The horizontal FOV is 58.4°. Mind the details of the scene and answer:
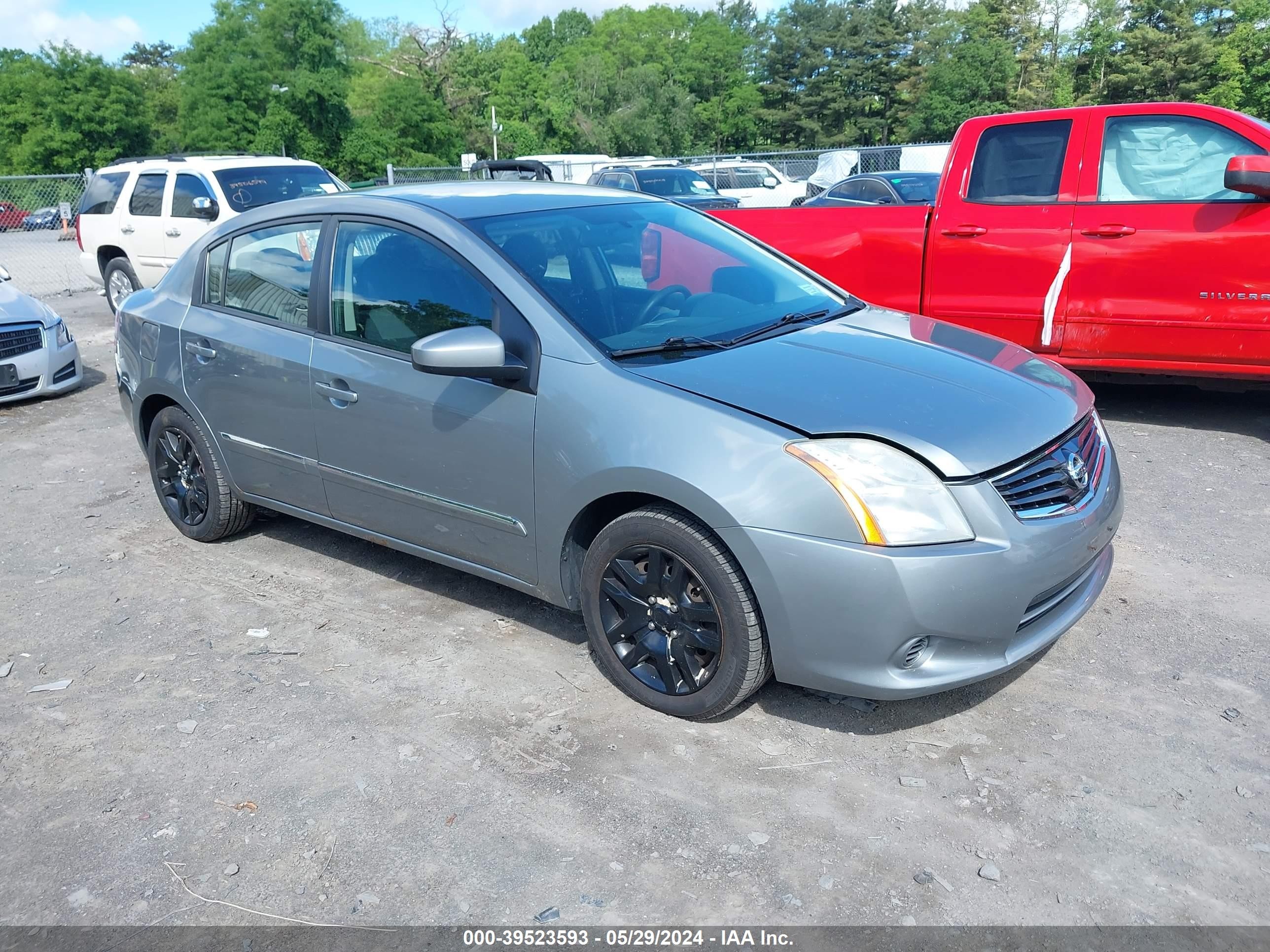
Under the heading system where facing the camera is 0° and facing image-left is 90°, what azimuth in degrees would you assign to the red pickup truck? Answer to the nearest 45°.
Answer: approximately 270°

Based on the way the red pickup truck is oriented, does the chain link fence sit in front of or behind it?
behind

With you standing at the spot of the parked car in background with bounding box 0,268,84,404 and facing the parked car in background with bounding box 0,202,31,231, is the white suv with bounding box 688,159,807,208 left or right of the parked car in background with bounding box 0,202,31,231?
right

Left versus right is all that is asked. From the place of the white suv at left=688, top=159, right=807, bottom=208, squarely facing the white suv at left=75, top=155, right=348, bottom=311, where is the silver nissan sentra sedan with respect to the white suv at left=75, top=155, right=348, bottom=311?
left

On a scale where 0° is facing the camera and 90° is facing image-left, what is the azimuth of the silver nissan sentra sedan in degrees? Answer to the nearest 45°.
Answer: approximately 315°

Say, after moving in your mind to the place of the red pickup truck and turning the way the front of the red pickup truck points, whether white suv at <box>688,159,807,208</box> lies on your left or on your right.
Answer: on your left

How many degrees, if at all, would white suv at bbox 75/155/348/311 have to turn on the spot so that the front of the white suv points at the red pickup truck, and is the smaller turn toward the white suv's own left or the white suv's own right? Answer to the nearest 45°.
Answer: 0° — it already faces it

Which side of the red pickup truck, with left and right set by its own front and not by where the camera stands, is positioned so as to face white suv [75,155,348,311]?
back

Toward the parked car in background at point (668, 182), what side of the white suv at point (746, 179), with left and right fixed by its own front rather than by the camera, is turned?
right

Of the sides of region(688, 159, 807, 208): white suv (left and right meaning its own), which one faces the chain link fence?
back
